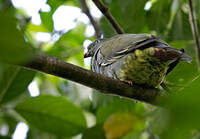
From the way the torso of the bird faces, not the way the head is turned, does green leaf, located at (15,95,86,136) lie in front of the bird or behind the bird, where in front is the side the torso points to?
in front

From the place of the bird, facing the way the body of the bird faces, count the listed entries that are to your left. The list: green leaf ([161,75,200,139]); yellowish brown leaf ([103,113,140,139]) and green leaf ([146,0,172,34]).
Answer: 2

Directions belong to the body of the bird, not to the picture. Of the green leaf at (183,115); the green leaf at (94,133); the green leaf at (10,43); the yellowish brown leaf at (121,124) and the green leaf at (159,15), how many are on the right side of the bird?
1

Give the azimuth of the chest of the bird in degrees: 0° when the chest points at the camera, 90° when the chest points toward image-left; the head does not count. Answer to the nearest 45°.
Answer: approximately 90°

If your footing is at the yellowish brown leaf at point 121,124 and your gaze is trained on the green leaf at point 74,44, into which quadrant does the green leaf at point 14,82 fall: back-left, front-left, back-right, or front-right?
front-left

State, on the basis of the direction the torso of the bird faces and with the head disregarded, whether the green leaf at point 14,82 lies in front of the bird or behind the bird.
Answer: in front

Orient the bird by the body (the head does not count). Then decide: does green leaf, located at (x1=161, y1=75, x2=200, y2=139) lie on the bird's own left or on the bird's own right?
on the bird's own left

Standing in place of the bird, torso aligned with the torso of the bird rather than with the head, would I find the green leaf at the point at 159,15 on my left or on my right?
on my right

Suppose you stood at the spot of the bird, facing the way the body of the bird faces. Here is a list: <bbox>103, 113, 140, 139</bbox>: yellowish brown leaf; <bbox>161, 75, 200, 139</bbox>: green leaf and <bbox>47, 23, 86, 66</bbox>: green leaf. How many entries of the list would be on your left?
2

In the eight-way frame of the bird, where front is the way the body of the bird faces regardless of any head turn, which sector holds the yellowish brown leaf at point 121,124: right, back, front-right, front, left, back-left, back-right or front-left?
left
